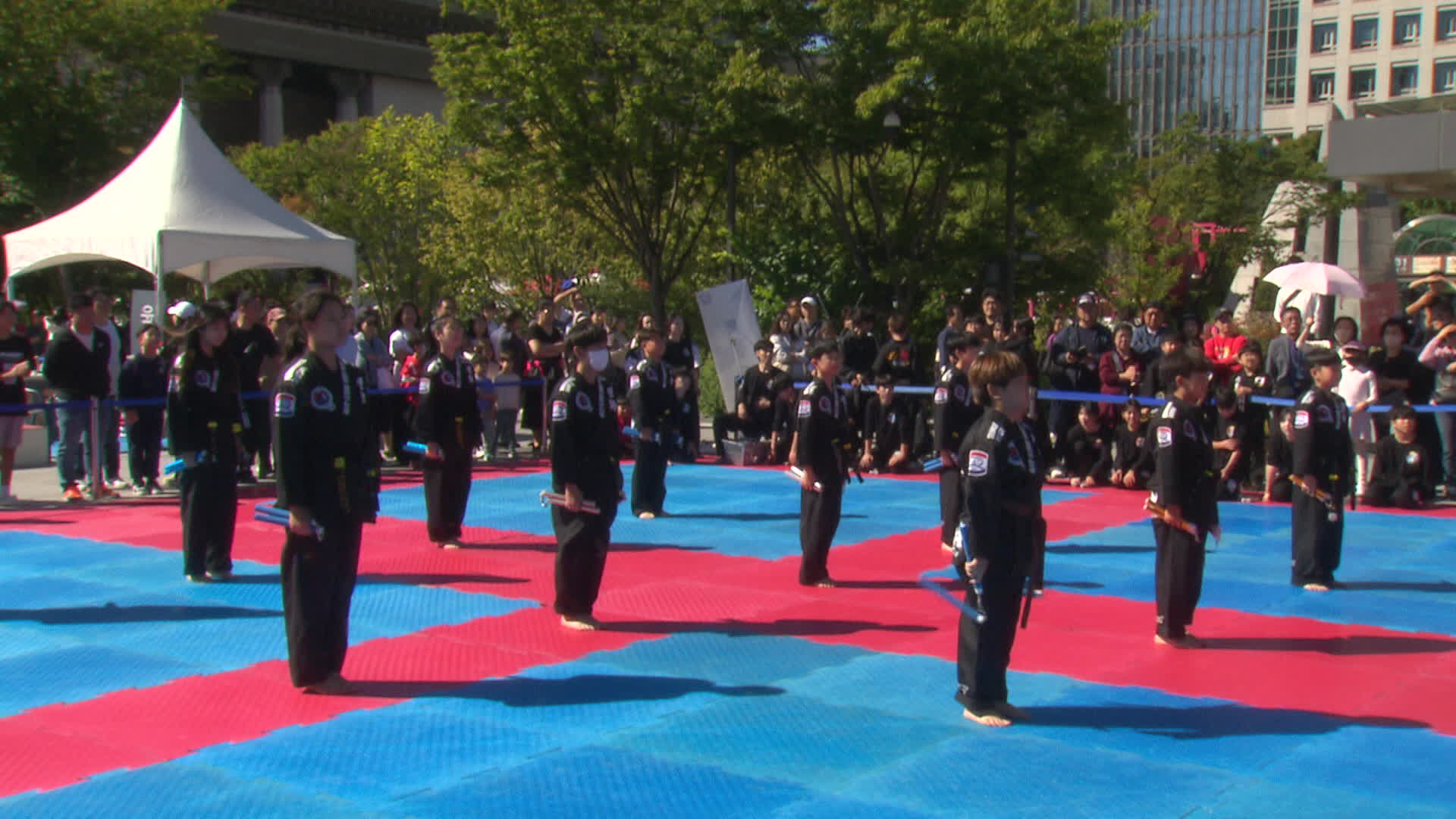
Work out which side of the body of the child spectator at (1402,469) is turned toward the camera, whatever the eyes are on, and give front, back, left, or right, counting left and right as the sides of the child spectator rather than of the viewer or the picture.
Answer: front

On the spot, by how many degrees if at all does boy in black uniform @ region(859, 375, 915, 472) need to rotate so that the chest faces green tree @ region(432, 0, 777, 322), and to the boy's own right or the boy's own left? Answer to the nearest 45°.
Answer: approximately 135° to the boy's own right

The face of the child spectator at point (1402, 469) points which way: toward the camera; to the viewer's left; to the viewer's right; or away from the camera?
toward the camera

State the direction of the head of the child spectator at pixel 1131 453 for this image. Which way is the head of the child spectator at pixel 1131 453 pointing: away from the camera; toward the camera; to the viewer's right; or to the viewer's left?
toward the camera

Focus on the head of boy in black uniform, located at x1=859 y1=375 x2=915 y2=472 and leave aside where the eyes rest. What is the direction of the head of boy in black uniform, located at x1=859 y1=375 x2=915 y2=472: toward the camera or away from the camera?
toward the camera

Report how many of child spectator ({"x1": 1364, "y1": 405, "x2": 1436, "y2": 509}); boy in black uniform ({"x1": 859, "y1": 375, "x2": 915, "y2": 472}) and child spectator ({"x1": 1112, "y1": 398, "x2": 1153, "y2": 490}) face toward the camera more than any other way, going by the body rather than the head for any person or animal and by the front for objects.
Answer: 3

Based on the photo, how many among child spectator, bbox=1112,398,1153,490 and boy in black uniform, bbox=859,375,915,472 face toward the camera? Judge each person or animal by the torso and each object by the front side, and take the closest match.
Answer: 2

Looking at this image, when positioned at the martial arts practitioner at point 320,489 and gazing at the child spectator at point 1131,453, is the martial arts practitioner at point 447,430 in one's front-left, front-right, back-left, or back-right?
front-left

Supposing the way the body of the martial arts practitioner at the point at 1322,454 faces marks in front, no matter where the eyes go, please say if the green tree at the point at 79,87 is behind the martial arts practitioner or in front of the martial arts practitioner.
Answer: behind

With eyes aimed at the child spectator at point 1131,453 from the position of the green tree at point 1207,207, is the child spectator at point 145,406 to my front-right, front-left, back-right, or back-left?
front-right

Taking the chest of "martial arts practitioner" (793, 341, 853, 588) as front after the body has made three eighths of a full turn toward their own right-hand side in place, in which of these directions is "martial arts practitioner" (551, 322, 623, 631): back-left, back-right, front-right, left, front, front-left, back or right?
front-left

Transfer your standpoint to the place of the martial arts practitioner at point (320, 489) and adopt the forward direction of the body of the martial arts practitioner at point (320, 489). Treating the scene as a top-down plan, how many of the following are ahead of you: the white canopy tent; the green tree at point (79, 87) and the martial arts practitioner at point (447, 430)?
0

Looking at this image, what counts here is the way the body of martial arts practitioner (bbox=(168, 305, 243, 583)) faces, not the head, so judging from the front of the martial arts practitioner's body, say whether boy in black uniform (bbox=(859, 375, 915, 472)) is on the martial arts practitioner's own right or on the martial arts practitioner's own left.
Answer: on the martial arts practitioner's own left

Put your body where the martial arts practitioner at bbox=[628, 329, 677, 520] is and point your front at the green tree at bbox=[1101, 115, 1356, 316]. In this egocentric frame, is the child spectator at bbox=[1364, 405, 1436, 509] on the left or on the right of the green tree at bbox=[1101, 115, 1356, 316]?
right

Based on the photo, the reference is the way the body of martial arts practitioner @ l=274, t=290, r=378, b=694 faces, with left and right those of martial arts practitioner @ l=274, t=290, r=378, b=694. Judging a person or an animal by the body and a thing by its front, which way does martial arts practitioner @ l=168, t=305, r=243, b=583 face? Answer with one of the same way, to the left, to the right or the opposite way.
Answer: the same way

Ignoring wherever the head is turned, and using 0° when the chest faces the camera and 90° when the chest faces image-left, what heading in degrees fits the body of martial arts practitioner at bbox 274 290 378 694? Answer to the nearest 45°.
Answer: approximately 315°

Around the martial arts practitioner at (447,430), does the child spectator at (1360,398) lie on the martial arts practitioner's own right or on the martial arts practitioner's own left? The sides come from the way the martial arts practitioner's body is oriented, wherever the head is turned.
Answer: on the martial arts practitioner's own left

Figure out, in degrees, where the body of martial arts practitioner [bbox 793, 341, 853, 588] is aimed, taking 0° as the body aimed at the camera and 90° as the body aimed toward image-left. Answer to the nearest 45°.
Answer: approximately 315°

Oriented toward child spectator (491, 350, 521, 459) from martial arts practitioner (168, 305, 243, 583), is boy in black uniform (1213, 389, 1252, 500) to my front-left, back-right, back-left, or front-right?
front-right

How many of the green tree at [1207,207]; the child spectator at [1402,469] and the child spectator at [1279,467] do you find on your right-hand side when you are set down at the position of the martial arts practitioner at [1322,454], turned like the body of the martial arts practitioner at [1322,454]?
0
